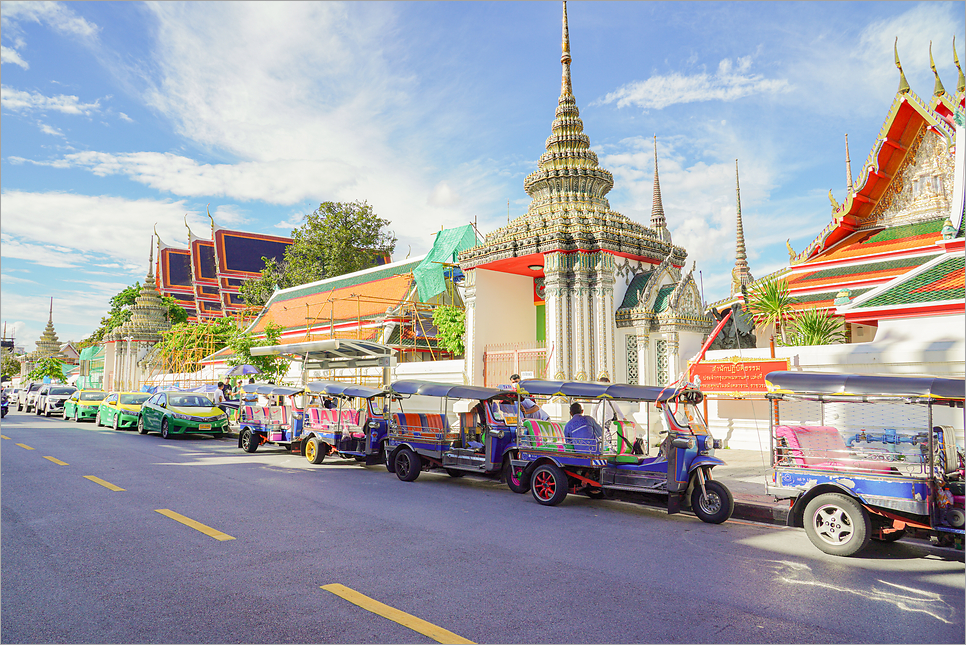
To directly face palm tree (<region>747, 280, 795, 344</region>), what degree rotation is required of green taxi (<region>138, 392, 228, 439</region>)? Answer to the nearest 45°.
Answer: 0° — it already faces it

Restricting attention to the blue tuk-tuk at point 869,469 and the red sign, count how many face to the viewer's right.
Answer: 1

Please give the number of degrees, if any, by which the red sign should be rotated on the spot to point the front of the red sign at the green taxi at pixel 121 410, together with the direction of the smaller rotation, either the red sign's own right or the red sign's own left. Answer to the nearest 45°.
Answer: approximately 45° to the red sign's own right

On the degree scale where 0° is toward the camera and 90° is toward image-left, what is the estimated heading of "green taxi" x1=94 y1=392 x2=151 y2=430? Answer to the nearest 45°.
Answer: approximately 315°

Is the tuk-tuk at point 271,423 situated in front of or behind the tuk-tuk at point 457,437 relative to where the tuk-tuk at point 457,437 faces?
behind

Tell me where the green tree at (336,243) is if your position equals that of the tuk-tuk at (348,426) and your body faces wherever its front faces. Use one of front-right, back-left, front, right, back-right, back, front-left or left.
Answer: back-left

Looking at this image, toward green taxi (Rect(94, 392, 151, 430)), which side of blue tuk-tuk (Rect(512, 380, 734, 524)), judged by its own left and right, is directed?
back

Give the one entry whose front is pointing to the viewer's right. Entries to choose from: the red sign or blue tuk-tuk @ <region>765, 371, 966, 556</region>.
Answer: the blue tuk-tuk

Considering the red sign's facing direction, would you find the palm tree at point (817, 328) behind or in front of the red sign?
behind

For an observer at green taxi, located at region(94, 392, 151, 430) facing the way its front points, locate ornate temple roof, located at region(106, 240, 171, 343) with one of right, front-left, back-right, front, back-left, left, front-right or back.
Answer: back-left

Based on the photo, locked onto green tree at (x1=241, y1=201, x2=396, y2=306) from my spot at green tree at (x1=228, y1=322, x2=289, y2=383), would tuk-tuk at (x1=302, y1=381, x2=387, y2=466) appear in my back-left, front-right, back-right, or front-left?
back-right

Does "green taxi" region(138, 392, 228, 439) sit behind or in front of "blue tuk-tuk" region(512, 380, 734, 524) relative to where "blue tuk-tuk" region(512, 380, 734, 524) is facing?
behind

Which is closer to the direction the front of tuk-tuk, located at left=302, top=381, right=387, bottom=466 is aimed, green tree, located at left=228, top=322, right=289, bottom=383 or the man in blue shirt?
the man in blue shirt

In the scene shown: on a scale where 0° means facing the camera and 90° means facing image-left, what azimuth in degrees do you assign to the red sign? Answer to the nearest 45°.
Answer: approximately 45°

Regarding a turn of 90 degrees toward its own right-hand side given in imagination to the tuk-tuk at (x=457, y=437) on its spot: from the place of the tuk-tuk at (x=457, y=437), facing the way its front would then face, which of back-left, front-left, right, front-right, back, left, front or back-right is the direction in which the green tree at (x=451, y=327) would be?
back-right

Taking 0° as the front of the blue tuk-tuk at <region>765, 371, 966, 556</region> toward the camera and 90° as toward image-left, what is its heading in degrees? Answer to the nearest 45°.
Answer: approximately 270°
